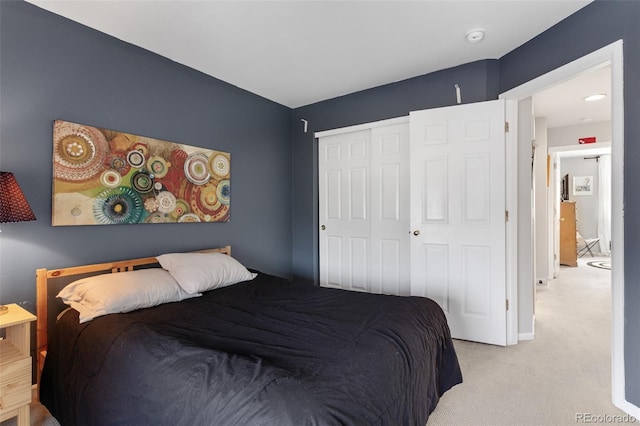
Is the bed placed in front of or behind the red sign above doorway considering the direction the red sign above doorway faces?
in front

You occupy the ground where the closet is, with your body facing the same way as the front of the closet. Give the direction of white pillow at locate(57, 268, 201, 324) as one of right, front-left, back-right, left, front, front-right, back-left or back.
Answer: front

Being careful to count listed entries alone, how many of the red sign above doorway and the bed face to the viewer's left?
0

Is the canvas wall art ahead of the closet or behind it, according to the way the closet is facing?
ahead

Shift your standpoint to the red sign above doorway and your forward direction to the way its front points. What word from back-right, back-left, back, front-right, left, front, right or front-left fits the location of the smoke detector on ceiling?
front

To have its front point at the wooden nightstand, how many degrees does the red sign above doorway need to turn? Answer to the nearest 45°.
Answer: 0° — it already faces it

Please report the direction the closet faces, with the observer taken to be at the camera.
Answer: facing the viewer and to the left of the viewer

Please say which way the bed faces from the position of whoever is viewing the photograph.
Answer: facing the viewer and to the right of the viewer

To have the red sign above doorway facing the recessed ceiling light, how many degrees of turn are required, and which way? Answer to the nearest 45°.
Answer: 0° — it already faces it

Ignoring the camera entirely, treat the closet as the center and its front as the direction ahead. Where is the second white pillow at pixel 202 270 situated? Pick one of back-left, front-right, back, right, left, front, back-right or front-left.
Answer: front

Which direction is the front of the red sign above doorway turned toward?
toward the camera

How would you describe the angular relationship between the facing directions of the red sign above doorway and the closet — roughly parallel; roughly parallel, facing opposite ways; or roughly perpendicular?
roughly parallel

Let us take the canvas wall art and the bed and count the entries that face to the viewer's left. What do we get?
0
